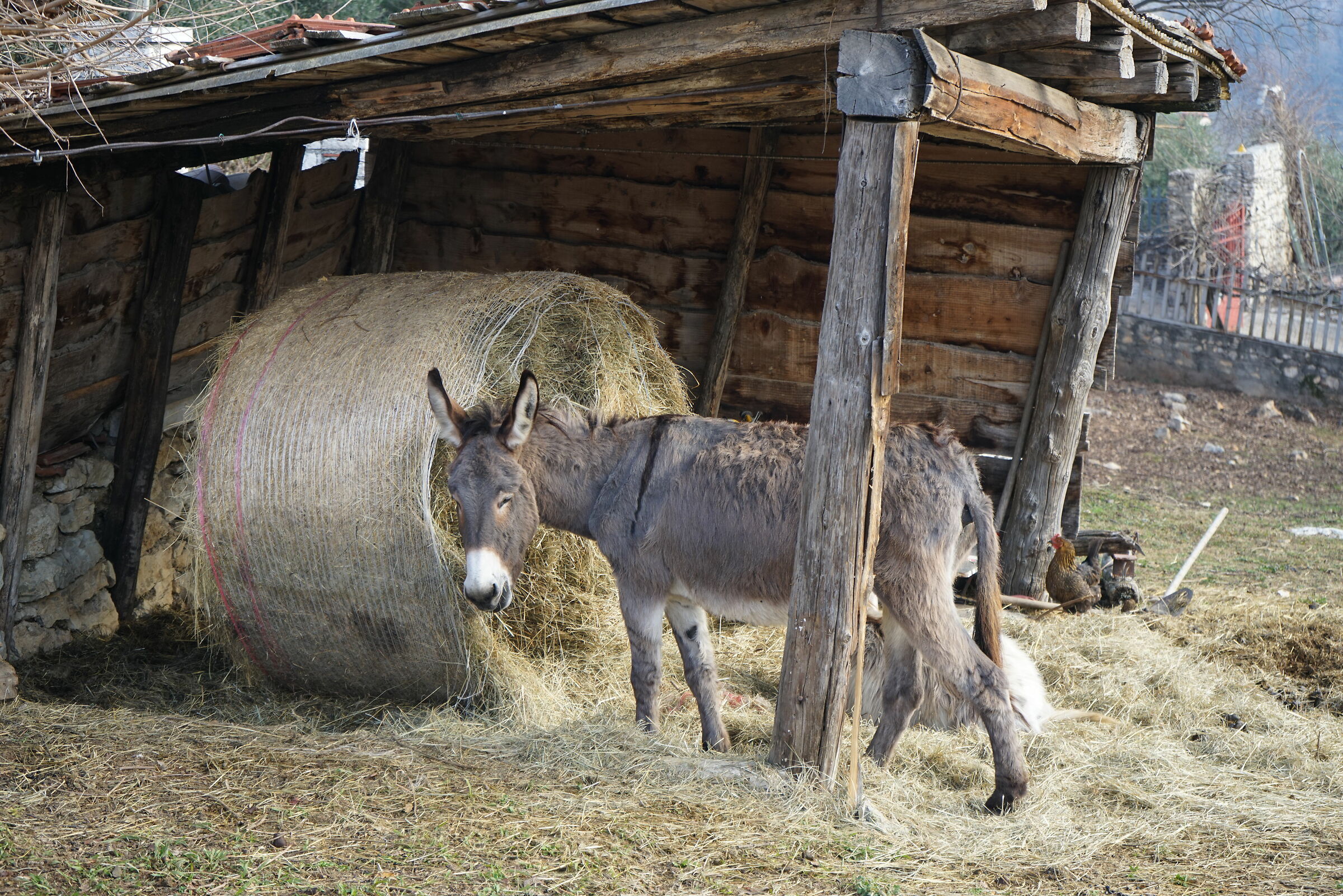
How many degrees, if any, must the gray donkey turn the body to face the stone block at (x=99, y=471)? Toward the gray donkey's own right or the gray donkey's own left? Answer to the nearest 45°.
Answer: approximately 45° to the gray donkey's own right

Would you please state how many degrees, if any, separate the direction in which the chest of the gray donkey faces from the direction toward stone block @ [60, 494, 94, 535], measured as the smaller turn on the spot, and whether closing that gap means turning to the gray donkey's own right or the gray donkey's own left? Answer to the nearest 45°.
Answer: approximately 45° to the gray donkey's own right

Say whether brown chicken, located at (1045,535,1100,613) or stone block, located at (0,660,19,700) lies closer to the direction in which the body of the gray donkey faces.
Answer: the stone block

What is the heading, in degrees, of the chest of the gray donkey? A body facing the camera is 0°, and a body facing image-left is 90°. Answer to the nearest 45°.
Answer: approximately 90°

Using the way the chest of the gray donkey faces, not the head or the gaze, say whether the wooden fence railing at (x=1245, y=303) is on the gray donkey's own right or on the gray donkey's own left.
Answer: on the gray donkey's own right

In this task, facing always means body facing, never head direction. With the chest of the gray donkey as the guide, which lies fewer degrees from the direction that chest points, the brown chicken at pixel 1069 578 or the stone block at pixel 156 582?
the stone block
